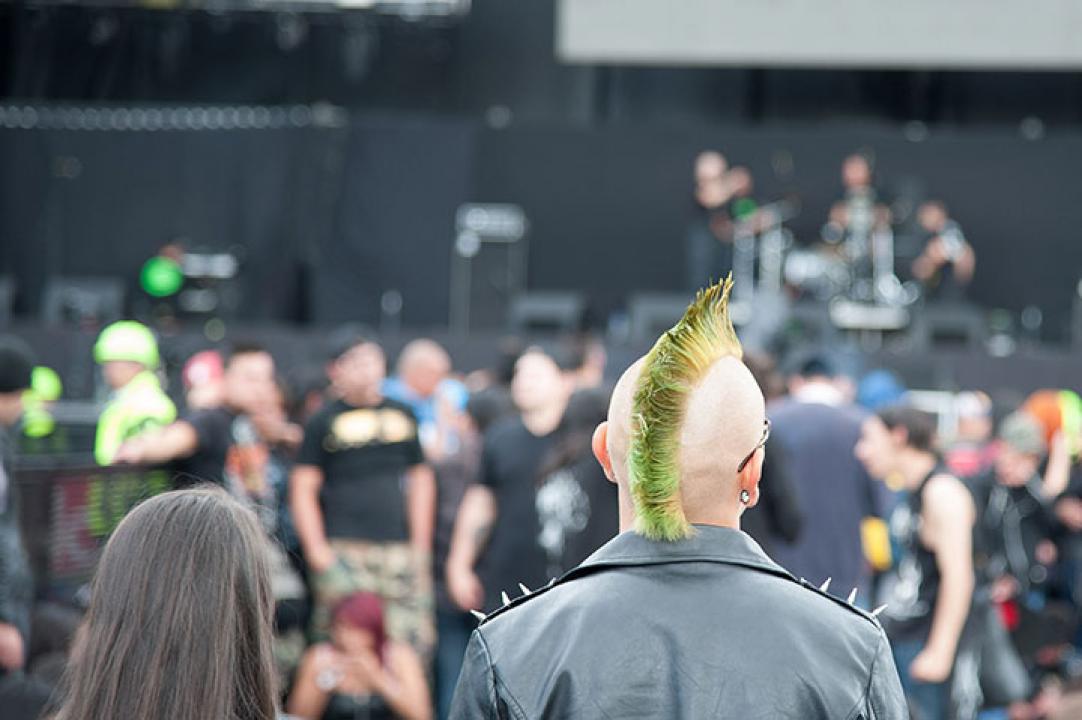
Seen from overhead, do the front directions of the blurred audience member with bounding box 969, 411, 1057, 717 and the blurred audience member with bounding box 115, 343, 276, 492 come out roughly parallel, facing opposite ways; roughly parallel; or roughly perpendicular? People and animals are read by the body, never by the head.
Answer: roughly perpendicular

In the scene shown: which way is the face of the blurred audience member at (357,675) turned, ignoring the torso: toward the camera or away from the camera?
toward the camera

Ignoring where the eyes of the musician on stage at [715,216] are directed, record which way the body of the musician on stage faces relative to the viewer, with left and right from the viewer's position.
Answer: facing the viewer and to the right of the viewer

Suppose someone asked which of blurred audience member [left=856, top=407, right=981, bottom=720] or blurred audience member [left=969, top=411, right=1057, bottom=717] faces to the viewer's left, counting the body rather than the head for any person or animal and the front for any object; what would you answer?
blurred audience member [left=856, top=407, right=981, bottom=720]

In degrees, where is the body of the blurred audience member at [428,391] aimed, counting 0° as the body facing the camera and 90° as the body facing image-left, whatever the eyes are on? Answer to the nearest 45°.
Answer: approximately 0°

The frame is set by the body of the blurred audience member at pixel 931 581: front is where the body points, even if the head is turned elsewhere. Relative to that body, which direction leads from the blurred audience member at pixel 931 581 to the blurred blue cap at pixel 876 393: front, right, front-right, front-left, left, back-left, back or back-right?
right

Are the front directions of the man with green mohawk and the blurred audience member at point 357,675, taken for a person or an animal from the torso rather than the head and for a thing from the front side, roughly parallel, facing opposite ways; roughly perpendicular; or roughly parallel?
roughly parallel, facing opposite ways

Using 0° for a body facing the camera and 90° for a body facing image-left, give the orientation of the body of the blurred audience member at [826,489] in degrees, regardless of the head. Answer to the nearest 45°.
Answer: approximately 180°

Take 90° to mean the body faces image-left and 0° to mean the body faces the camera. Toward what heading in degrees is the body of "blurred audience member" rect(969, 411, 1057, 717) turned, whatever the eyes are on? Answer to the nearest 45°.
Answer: approximately 0°

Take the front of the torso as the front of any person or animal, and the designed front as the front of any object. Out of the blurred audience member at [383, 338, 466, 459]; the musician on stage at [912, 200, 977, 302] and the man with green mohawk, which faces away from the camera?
the man with green mohawk

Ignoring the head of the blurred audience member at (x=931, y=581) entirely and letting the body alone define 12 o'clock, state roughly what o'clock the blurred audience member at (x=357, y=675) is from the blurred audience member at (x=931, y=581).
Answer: the blurred audience member at (x=357, y=675) is roughly at 12 o'clock from the blurred audience member at (x=931, y=581).

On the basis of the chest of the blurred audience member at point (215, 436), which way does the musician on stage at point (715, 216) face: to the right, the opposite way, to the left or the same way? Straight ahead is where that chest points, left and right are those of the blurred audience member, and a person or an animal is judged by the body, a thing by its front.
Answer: the same way

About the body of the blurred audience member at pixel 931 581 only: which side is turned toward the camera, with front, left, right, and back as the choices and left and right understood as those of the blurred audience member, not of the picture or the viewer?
left

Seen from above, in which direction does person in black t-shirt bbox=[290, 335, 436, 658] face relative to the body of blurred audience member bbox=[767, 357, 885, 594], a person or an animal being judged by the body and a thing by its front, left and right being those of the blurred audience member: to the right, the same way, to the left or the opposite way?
the opposite way

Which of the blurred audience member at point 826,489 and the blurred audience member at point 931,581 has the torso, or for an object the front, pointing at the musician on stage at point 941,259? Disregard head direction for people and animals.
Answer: the blurred audience member at point 826,489

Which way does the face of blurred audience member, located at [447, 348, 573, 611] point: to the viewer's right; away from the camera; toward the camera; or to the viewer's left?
toward the camera

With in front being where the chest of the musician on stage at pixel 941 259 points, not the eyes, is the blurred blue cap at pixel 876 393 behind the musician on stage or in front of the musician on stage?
in front
